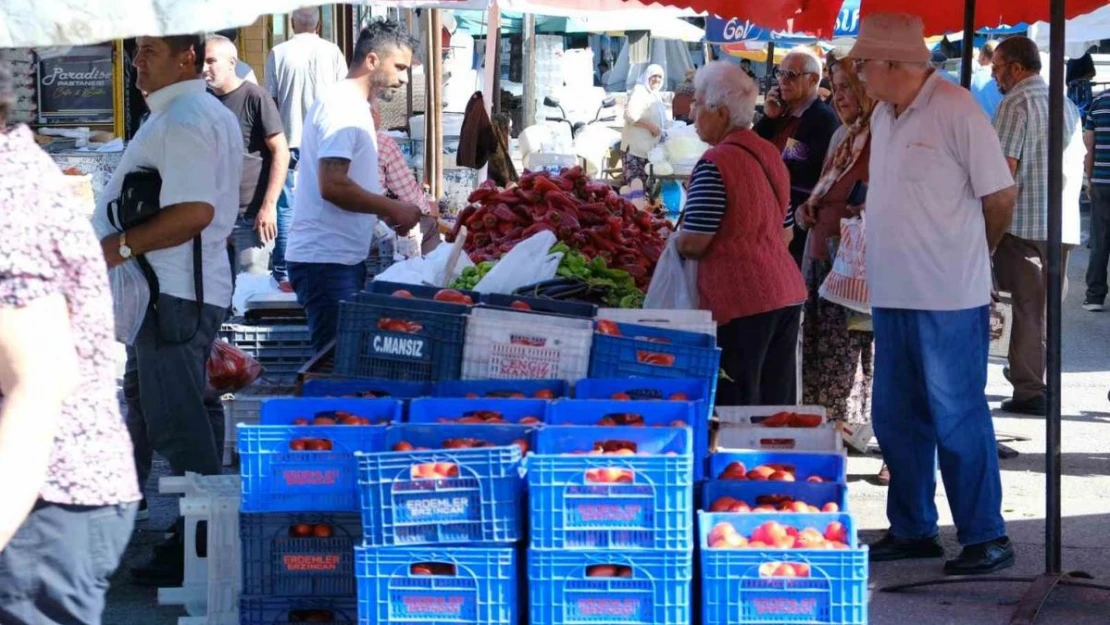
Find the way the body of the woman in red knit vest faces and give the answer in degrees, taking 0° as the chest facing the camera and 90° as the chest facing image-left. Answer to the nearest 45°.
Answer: approximately 135°

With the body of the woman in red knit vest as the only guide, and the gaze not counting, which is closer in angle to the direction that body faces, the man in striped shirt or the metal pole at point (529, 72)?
the metal pole

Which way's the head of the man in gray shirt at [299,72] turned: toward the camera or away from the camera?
away from the camera

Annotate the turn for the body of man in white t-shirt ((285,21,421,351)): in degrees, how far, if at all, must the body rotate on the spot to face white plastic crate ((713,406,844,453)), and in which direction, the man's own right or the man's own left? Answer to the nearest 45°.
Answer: approximately 45° to the man's own right

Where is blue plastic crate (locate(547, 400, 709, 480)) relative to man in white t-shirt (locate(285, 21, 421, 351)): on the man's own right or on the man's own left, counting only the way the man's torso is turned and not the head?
on the man's own right

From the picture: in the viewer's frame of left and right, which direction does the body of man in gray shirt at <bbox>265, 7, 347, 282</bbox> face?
facing away from the viewer

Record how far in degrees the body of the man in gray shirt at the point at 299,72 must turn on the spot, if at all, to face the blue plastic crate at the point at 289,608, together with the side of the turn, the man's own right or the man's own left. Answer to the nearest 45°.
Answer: approximately 180°

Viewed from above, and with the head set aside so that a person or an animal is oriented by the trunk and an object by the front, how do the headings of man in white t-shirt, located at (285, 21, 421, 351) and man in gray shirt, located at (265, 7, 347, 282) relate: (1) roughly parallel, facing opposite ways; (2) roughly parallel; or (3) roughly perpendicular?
roughly perpendicular

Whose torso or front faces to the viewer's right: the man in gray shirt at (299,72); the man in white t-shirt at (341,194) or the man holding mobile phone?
the man in white t-shirt at (341,194)

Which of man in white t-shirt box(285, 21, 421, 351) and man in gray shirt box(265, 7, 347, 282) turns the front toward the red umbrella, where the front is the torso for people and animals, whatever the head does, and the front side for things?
man in white t-shirt box(285, 21, 421, 351)

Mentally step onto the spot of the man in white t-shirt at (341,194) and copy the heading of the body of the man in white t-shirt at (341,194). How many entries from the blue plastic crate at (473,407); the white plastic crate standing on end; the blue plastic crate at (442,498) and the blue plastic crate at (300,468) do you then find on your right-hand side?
4

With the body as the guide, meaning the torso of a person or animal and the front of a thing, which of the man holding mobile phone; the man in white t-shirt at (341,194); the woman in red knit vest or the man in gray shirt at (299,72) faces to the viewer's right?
the man in white t-shirt at (341,194)

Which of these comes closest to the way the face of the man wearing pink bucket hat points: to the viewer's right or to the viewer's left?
to the viewer's left

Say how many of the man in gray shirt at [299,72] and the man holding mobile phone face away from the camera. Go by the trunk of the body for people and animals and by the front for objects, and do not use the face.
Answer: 1

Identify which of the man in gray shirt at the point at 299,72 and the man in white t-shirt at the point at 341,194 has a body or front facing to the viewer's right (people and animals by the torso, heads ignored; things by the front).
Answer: the man in white t-shirt at the point at 341,194

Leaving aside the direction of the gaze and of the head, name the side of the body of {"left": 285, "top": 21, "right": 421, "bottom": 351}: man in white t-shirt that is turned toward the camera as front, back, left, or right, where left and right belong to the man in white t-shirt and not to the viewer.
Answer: right
